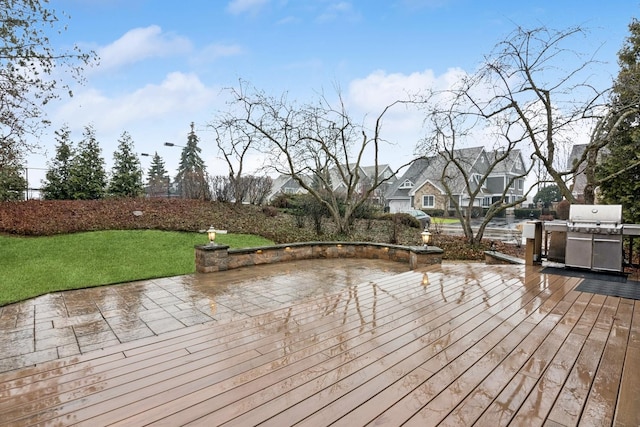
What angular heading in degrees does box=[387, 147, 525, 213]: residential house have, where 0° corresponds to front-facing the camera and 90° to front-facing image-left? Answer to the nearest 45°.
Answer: approximately 0°

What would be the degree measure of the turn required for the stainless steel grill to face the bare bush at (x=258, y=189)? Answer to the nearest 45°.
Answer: approximately 90° to its right

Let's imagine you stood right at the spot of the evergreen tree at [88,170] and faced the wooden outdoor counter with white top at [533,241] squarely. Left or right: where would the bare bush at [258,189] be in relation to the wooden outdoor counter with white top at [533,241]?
left

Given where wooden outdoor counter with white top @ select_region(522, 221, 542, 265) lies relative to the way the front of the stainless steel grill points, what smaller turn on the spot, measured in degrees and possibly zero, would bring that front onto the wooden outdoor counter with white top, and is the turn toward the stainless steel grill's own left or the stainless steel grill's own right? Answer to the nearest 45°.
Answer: approximately 90° to the stainless steel grill's own right

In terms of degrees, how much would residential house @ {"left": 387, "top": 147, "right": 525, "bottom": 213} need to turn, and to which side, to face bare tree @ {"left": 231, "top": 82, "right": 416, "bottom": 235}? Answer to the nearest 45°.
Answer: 0° — it already faces it

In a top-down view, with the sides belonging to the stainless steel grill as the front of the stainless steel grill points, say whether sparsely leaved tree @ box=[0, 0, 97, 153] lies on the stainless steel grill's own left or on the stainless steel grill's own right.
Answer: on the stainless steel grill's own right

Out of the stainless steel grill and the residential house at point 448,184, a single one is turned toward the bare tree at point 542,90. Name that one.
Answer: the residential house

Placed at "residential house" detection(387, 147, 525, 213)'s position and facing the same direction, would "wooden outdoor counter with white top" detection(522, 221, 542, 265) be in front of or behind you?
in front

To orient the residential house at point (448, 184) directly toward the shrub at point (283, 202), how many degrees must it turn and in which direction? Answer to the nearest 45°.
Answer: approximately 45° to its right

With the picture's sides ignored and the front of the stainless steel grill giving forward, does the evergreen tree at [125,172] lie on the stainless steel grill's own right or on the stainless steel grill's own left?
on the stainless steel grill's own right

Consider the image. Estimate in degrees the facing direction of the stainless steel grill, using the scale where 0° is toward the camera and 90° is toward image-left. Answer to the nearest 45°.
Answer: approximately 0°

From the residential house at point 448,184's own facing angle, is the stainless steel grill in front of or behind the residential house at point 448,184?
in front

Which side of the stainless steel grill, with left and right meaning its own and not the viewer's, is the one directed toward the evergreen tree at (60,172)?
right
